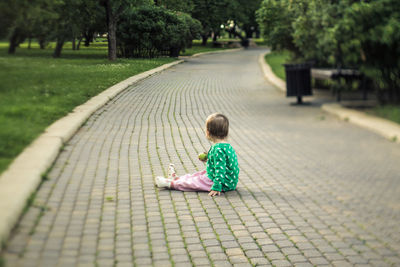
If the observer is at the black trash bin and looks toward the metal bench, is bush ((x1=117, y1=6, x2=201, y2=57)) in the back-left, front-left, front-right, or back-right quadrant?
back-left

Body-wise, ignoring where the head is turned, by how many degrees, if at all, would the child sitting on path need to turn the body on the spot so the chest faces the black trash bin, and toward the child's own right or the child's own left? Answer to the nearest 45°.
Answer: approximately 90° to the child's own right

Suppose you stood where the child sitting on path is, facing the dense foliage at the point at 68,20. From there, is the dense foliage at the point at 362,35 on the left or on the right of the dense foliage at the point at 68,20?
right

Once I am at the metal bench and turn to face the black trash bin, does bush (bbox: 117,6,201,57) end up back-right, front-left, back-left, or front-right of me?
front-right

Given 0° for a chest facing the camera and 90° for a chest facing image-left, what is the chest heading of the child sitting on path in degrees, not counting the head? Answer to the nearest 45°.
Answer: approximately 90°

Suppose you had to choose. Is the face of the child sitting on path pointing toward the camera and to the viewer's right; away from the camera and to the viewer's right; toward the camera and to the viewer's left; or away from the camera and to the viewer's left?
away from the camera and to the viewer's left

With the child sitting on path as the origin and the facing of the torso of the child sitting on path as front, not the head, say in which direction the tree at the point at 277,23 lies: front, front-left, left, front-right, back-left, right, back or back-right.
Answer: right

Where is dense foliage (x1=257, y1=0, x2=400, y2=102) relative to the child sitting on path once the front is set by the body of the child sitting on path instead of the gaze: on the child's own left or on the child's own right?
on the child's own right

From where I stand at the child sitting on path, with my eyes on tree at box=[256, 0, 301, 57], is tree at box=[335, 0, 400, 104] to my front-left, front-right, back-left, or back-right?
front-right
